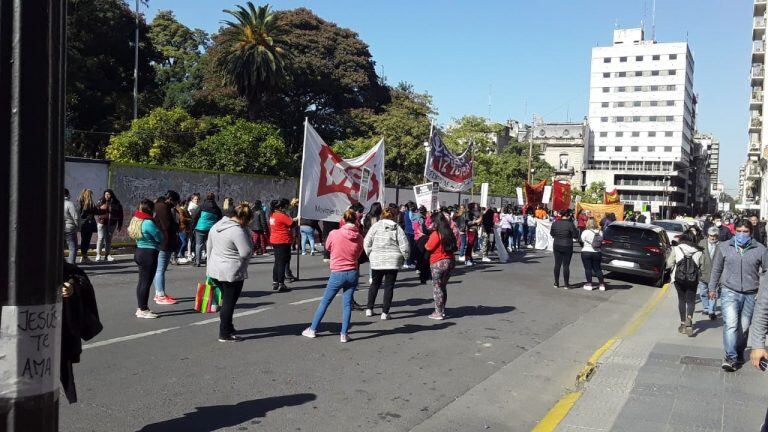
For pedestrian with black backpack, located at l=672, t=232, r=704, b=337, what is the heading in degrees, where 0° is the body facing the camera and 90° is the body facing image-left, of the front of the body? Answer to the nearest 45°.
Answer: approximately 180°

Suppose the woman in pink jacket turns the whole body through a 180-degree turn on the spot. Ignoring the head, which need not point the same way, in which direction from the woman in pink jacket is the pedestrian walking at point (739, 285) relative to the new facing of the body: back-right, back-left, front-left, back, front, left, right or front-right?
front-left

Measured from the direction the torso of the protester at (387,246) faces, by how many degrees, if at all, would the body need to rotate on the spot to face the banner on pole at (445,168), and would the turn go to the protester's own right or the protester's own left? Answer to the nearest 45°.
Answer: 0° — they already face it

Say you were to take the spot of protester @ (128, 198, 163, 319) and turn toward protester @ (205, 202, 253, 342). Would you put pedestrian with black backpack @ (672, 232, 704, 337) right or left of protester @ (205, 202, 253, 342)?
left

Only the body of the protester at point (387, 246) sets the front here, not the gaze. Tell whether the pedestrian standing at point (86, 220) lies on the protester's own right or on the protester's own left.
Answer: on the protester's own left

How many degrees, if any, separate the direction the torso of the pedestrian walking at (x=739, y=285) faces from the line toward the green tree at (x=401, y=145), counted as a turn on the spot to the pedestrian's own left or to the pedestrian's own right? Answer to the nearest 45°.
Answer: approximately 135° to the pedestrian's own right

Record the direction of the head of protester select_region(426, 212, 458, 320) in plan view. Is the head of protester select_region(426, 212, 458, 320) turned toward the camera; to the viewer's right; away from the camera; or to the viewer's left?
away from the camera

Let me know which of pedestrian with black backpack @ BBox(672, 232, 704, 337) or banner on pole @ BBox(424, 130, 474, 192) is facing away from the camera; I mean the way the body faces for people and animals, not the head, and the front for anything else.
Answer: the pedestrian with black backpack

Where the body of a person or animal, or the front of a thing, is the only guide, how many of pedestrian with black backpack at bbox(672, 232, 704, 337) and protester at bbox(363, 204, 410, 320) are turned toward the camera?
0

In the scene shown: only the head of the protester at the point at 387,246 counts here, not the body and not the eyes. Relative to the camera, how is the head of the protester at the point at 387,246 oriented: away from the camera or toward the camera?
away from the camera
